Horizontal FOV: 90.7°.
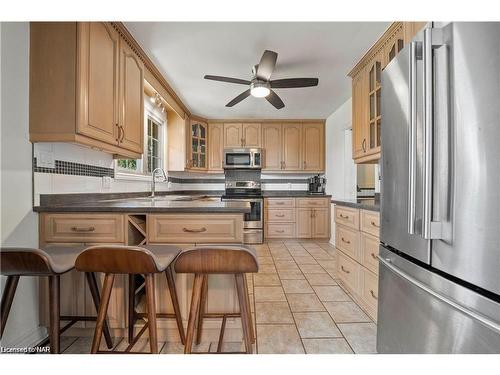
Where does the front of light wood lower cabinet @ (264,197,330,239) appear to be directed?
toward the camera

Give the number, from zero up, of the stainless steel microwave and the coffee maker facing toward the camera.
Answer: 2

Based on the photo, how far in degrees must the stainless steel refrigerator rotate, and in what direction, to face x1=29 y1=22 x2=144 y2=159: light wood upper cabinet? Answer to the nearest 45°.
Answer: approximately 45° to its right

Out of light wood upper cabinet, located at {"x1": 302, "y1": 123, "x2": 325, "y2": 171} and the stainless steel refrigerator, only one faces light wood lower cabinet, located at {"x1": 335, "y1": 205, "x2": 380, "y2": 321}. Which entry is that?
the light wood upper cabinet

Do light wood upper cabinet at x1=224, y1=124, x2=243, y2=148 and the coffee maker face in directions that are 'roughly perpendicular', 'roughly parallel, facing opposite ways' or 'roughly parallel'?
roughly parallel

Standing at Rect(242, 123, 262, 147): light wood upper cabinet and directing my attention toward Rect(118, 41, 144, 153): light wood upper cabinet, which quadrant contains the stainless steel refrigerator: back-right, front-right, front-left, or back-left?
front-left

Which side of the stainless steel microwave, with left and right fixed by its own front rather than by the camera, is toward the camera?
front

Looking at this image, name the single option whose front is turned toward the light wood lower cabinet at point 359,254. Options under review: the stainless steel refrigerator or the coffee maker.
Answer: the coffee maker

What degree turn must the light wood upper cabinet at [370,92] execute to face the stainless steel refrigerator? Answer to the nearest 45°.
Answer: approximately 45° to its left

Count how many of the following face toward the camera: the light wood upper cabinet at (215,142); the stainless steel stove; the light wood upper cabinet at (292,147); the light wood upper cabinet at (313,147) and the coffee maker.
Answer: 5

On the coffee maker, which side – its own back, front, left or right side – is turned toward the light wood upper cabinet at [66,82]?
front

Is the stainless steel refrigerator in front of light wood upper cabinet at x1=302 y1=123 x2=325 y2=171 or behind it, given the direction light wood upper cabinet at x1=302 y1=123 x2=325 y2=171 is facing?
in front

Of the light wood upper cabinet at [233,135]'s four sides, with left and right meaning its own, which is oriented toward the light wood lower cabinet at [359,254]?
front

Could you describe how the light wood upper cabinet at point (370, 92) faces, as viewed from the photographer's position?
facing the viewer and to the left of the viewer

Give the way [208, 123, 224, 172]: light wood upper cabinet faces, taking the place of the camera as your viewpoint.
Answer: facing the viewer

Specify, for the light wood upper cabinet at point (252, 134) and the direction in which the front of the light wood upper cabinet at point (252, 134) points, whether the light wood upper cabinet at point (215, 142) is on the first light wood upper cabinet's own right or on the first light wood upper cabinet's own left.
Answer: on the first light wood upper cabinet's own right

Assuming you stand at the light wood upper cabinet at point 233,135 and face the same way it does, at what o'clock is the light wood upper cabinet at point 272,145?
the light wood upper cabinet at point 272,145 is roughly at 9 o'clock from the light wood upper cabinet at point 233,135.

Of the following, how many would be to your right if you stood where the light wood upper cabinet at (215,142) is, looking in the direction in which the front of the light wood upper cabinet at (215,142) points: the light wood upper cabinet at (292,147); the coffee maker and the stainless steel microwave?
0

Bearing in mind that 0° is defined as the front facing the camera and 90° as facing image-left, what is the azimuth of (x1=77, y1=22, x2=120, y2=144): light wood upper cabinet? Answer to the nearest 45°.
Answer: approximately 315°
